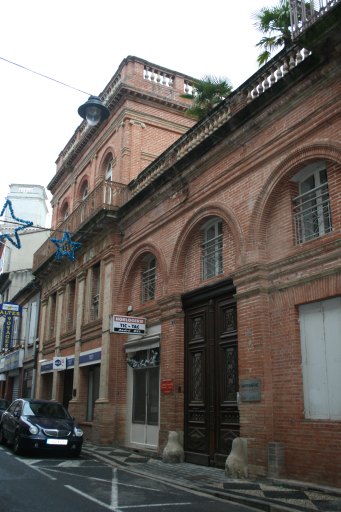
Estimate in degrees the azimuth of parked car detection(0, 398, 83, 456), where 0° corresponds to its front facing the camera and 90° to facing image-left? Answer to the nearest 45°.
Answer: approximately 315°

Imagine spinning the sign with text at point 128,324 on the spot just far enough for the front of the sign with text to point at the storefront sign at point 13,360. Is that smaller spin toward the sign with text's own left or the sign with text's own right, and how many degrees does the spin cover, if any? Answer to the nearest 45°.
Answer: approximately 180°

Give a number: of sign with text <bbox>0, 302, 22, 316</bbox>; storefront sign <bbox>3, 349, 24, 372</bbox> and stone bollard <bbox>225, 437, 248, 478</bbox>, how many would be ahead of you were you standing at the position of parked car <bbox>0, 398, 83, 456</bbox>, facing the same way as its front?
1

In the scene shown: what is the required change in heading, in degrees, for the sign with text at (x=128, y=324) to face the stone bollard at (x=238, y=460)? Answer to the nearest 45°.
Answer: approximately 45° to its left
